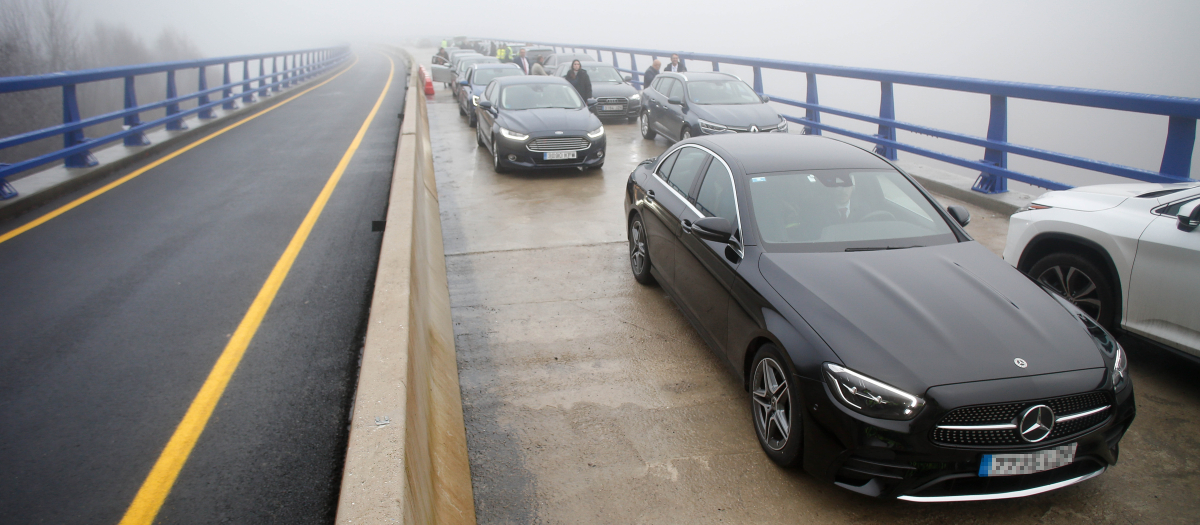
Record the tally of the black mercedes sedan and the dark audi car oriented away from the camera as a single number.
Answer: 0

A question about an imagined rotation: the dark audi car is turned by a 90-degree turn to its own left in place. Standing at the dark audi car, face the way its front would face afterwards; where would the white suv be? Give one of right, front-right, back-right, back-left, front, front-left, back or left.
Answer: back-right

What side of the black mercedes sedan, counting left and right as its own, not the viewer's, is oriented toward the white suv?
left

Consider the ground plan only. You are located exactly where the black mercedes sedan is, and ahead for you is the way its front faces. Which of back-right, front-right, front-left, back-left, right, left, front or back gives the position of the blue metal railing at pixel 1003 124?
back-left
